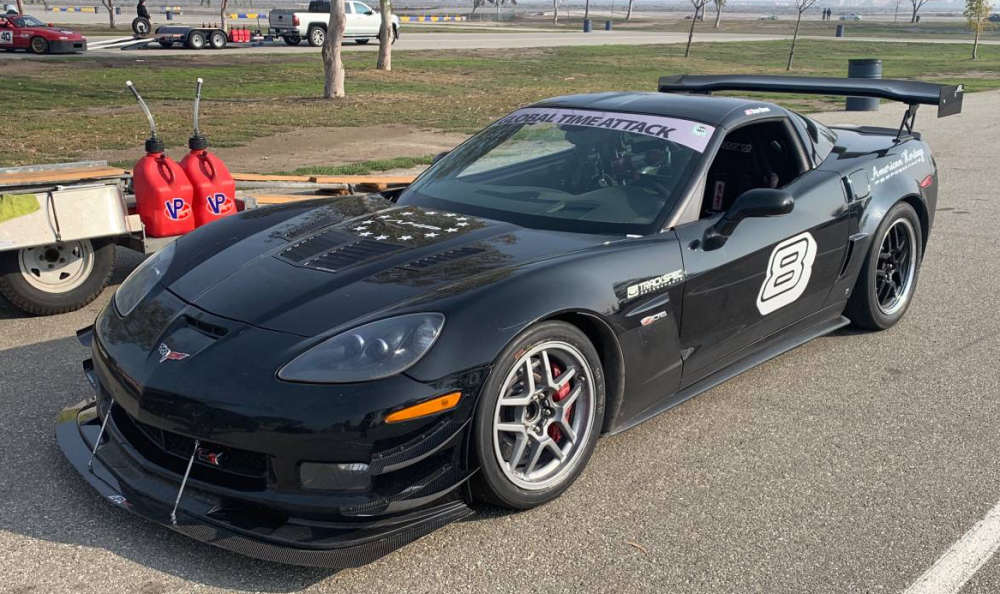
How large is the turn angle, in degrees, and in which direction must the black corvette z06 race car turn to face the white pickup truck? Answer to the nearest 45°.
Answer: approximately 135° to its right

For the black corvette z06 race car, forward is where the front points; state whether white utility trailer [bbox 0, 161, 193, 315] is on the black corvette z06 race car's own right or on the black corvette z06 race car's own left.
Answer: on the black corvette z06 race car's own right

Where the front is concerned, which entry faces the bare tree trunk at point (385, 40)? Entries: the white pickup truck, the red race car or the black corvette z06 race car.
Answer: the red race car

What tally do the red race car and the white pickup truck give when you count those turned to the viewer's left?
0

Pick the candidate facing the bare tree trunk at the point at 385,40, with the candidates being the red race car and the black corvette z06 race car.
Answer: the red race car

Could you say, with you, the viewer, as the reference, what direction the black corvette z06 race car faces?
facing the viewer and to the left of the viewer

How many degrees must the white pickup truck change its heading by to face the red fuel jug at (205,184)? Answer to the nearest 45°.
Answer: approximately 135° to its right

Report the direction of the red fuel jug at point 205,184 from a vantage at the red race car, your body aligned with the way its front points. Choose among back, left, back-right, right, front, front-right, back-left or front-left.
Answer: front-right

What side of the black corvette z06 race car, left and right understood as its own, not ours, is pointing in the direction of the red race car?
right

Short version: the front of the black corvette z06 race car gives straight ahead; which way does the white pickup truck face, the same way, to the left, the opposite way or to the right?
the opposite way

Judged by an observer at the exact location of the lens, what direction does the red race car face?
facing the viewer and to the right of the viewer

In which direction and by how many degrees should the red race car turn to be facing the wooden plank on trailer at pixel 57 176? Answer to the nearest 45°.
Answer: approximately 45° to its right

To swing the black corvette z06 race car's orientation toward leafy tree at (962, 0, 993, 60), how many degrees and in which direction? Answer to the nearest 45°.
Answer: approximately 180°

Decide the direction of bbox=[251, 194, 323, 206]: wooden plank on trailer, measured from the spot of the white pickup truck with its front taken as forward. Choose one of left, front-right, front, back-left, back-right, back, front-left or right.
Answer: back-right

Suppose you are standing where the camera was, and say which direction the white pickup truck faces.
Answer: facing away from the viewer and to the right of the viewer

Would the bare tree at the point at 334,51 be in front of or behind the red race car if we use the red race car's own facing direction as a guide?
in front

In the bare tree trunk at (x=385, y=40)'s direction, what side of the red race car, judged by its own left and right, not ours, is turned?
front

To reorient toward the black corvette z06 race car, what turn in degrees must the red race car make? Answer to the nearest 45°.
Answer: approximately 45° to its right
